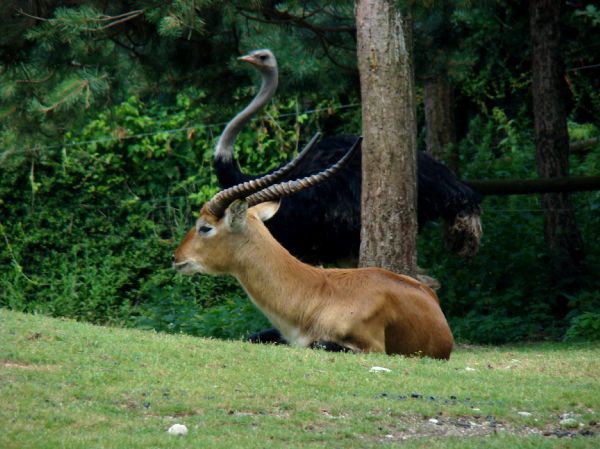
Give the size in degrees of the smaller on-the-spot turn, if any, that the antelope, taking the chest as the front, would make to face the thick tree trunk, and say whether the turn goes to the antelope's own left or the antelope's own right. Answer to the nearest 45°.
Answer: approximately 135° to the antelope's own right

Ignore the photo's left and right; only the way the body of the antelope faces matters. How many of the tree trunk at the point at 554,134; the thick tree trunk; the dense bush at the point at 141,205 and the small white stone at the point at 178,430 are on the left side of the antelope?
1

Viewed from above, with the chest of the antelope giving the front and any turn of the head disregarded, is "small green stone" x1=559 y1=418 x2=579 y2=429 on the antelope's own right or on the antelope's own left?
on the antelope's own left

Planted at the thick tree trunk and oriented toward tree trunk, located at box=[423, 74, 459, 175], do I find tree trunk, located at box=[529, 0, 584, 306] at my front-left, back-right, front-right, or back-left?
front-right

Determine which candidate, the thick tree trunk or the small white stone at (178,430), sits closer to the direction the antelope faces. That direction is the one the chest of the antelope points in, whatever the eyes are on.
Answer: the small white stone

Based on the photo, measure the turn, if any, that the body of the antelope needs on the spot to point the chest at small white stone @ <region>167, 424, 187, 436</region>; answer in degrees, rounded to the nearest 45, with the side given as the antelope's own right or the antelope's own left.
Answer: approximately 90° to the antelope's own left

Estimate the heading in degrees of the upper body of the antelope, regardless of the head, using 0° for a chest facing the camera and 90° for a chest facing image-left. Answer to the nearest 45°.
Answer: approximately 90°

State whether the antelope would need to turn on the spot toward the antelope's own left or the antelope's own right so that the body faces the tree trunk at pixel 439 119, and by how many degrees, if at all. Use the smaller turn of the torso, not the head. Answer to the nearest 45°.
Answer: approximately 90° to the antelope's own right

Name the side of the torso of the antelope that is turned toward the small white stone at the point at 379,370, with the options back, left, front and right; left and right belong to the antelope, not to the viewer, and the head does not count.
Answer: left

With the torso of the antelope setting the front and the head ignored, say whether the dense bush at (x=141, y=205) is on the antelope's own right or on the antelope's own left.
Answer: on the antelope's own right
